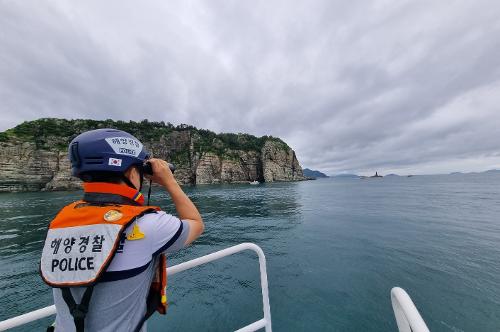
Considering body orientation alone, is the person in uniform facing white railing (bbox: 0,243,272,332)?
yes

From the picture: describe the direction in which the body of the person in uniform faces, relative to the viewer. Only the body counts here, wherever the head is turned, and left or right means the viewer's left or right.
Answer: facing away from the viewer and to the right of the viewer

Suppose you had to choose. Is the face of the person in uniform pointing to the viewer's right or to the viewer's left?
to the viewer's right
